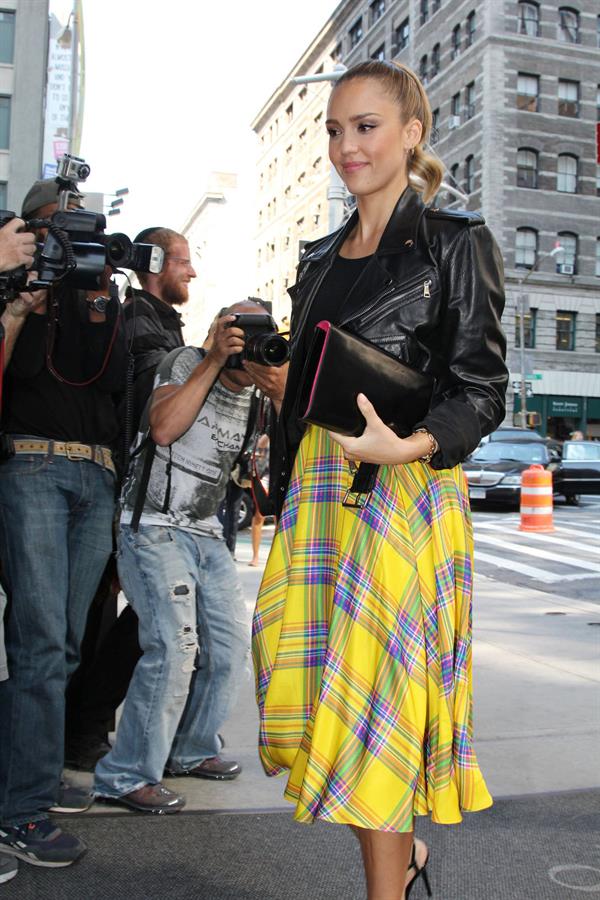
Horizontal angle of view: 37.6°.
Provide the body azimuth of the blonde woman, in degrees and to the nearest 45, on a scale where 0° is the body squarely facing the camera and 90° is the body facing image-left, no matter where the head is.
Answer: approximately 45°

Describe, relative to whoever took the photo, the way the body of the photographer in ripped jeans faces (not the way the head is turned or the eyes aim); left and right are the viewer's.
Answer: facing the viewer and to the right of the viewer

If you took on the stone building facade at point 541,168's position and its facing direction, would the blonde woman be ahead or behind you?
ahead

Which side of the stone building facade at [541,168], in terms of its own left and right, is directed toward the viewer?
front

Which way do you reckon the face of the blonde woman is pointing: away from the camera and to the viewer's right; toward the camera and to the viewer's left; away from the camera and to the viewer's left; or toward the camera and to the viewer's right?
toward the camera and to the viewer's left

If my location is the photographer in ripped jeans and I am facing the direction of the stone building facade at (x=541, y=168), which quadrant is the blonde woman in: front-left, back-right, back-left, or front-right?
back-right

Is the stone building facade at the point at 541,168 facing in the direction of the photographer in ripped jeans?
yes

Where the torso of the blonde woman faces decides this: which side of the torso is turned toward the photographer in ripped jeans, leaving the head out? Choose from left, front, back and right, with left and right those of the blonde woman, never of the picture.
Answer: right

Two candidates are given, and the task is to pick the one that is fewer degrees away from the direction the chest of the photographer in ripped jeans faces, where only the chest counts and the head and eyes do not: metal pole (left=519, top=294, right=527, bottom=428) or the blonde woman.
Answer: the blonde woman

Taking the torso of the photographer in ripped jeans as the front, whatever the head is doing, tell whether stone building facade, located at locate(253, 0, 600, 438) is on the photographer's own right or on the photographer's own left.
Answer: on the photographer's own left

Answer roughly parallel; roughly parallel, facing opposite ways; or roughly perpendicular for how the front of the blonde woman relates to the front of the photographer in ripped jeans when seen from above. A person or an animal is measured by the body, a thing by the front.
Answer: roughly perpendicular

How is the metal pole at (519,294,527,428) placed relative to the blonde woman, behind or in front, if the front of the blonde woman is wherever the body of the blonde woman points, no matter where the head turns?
behind

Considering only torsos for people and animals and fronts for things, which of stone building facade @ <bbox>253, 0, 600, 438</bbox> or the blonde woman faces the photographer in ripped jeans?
the stone building facade
